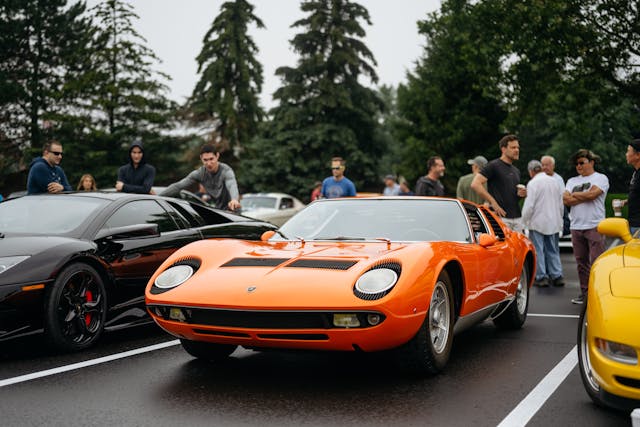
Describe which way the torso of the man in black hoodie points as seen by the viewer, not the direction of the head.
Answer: toward the camera

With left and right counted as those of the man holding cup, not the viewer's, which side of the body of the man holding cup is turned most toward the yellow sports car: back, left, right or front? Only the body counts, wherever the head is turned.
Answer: left

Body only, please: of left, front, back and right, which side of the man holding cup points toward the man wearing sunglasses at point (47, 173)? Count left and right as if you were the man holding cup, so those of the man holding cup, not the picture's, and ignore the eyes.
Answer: front

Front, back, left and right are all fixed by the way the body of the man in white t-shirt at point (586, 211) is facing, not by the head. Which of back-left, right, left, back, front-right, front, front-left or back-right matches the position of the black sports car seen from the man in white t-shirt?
front

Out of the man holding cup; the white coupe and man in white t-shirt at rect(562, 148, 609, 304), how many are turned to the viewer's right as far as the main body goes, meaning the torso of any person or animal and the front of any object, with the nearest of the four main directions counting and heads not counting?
0

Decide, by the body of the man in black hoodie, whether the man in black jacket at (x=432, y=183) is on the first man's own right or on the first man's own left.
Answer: on the first man's own left

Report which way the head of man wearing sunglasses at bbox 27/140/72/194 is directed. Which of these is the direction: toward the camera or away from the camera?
toward the camera

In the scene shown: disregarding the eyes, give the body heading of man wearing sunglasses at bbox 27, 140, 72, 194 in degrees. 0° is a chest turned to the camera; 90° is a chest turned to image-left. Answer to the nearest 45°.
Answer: approximately 315°

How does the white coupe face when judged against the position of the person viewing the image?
facing the viewer and to the left of the viewer

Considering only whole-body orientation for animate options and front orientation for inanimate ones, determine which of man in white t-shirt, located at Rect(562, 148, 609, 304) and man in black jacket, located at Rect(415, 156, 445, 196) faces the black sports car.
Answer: the man in white t-shirt

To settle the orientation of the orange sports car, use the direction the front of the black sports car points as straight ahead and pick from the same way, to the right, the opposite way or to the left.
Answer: the same way

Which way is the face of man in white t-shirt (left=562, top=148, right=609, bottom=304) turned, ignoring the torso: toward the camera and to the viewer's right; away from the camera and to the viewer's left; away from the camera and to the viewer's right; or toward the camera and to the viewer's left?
toward the camera and to the viewer's left

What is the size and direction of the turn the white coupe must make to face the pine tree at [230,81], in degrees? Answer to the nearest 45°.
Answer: approximately 135° to its right

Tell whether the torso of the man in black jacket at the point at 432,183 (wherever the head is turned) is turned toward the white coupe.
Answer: no

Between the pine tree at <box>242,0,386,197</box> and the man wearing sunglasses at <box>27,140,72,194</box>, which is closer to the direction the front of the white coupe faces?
the man wearing sunglasses

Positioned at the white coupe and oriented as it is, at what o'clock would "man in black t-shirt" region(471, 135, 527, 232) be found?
The man in black t-shirt is roughly at 10 o'clock from the white coupe.
